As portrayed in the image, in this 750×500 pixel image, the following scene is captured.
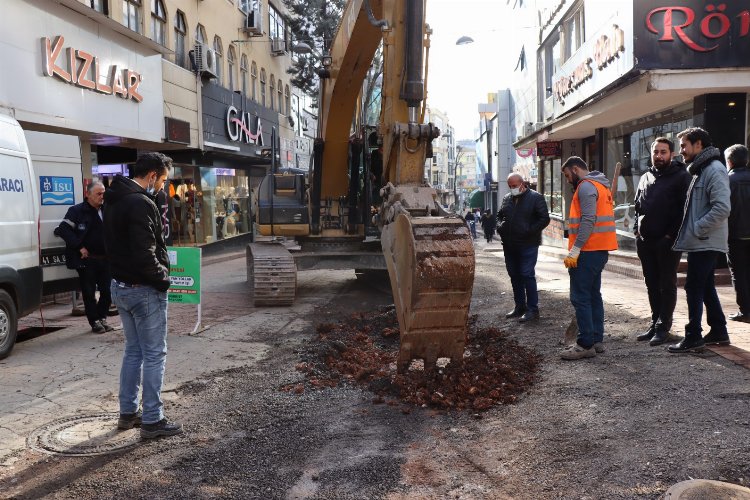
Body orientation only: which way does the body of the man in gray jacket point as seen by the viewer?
to the viewer's left

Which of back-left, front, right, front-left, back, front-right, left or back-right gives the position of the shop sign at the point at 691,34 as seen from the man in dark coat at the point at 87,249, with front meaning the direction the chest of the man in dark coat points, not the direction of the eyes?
front-left

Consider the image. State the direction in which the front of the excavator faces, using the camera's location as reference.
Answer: facing the viewer

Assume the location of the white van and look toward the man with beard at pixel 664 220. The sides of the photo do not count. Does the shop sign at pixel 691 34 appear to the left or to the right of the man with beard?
left

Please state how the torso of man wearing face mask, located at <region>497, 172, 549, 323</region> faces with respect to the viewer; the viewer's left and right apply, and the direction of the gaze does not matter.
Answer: facing the viewer and to the left of the viewer

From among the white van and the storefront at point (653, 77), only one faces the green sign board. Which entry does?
the storefront

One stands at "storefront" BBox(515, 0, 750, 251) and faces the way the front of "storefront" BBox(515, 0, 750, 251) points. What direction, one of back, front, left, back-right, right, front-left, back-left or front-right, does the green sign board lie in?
front

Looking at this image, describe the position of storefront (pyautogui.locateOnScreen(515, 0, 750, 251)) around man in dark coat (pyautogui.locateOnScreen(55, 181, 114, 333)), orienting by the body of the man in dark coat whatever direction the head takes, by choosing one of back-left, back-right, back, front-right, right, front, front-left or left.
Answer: front-left

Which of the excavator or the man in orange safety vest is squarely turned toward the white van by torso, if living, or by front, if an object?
the man in orange safety vest

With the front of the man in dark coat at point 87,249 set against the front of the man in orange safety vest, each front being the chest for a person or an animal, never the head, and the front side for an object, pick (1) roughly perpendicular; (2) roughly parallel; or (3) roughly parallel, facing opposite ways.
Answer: roughly parallel, facing opposite ways

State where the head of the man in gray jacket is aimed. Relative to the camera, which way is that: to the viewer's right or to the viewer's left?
to the viewer's left

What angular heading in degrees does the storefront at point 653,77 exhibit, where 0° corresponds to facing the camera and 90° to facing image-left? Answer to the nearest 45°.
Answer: approximately 45°
